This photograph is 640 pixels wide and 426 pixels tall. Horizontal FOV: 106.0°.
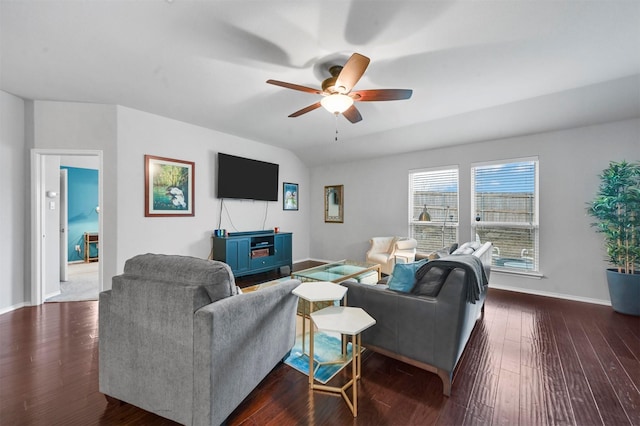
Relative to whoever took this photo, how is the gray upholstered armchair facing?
facing away from the viewer and to the right of the viewer

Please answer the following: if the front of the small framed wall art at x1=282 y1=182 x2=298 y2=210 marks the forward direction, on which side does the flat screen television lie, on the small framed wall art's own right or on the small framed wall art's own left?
on the small framed wall art's own right

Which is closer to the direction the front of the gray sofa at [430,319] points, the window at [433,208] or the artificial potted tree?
the window

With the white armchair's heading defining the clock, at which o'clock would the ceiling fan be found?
The ceiling fan is roughly at 11 o'clock from the white armchair.

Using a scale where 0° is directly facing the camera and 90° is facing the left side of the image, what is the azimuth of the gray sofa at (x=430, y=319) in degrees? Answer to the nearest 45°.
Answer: approximately 135°

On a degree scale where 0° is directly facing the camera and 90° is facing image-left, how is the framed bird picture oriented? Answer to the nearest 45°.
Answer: approximately 315°

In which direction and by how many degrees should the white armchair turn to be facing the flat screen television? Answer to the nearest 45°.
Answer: approximately 45° to its right

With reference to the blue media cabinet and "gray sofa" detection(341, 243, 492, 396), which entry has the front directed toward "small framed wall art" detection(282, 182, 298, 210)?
the gray sofa
